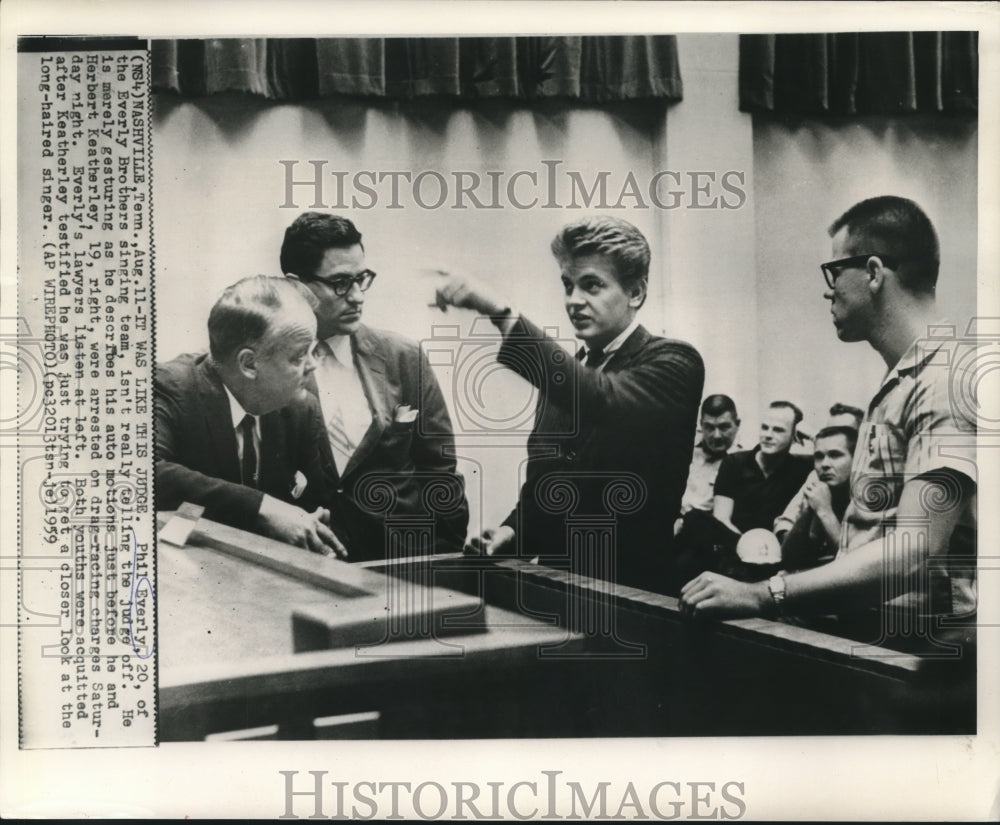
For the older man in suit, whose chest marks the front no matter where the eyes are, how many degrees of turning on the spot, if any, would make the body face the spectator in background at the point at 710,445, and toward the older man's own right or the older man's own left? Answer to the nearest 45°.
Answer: approximately 45° to the older man's own left

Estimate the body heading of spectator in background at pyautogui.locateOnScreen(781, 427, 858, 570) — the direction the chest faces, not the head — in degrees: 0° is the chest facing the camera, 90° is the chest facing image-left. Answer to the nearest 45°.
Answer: approximately 45°

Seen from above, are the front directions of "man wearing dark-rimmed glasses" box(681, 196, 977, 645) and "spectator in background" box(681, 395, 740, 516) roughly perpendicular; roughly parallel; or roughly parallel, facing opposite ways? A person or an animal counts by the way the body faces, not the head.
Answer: roughly perpendicular

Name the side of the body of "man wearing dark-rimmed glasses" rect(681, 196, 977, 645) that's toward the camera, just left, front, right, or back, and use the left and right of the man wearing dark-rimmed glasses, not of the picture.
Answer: left

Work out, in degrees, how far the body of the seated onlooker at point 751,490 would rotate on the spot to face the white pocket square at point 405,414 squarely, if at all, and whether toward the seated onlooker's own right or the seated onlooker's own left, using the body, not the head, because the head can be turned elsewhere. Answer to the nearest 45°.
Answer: approximately 45° to the seated onlooker's own right

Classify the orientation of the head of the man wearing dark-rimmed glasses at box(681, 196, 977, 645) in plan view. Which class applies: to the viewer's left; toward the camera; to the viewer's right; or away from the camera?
to the viewer's left

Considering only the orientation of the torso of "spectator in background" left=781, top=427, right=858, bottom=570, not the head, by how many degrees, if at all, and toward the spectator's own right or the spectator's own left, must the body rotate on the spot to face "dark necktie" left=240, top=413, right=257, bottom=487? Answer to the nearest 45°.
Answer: approximately 45° to the spectator's own right

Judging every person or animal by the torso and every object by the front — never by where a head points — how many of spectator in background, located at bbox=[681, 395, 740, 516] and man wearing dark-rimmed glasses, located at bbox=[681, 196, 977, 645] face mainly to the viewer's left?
1

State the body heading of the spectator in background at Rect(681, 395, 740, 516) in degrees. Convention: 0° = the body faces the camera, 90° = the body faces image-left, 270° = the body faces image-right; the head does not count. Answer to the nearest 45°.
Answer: approximately 0°

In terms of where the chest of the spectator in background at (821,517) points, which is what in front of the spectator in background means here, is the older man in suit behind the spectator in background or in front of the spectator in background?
in front

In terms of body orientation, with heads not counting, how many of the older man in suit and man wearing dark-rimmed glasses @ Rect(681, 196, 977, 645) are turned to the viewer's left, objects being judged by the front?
1
